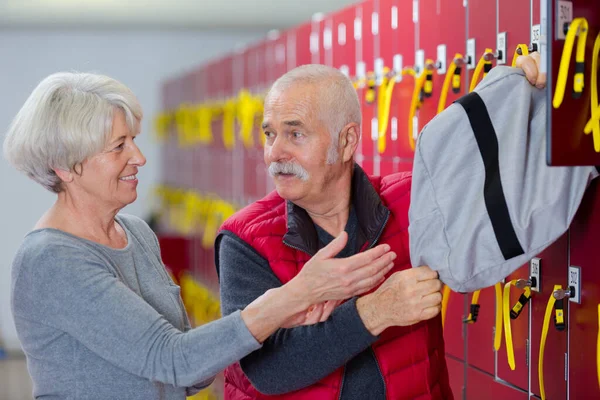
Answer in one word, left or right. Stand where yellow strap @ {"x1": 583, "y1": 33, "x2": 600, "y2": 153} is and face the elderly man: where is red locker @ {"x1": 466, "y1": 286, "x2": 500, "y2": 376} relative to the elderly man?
right

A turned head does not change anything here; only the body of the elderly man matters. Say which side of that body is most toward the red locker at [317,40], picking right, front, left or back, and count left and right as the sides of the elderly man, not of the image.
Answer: back

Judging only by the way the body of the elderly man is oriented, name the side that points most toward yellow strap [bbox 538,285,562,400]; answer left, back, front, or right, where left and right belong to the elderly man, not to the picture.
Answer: left

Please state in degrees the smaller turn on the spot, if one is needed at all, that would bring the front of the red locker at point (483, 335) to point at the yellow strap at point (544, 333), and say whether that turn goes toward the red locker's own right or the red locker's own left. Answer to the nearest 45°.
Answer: approximately 45° to the red locker's own left

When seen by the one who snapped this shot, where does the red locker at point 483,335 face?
facing the viewer and to the left of the viewer

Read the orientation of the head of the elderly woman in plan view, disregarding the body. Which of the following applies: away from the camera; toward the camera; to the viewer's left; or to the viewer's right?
to the viewer's right

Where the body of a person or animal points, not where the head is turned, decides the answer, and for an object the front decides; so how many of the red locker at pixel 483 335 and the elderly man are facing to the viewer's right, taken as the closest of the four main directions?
0

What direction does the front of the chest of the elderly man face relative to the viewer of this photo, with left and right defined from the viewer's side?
facing the viewer

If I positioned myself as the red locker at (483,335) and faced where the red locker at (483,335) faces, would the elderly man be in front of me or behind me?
in front

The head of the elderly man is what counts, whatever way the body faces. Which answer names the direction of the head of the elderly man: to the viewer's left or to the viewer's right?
to the viewer's left

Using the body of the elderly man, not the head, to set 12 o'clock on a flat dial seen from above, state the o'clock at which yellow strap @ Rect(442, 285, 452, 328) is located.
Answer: The yellow strap is roughly at 7 o'clock from the elderly man.

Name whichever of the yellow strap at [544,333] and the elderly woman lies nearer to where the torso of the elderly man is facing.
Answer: the elderly woman

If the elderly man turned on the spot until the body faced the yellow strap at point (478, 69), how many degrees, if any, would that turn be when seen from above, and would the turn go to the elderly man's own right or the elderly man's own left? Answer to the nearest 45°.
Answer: approximately 135° to the elderly man's own left
